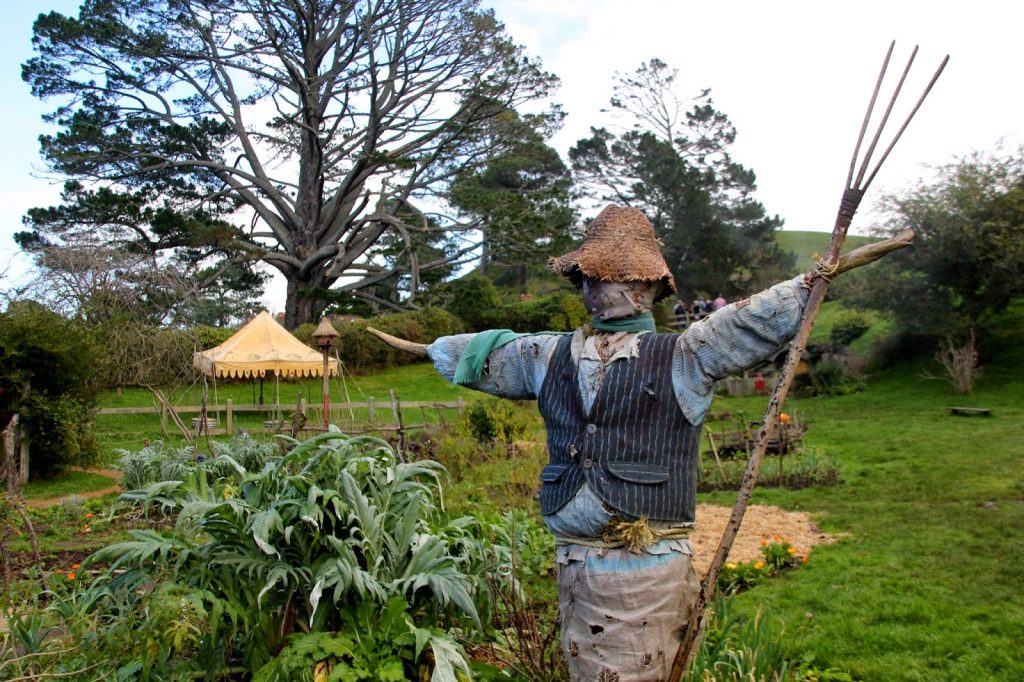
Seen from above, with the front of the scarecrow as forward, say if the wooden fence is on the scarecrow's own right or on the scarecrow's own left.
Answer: on the scarecrow's own right

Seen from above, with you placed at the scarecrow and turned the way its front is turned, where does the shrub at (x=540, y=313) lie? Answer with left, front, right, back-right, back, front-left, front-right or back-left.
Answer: back-right

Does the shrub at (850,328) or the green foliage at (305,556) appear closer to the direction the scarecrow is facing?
the green foliage

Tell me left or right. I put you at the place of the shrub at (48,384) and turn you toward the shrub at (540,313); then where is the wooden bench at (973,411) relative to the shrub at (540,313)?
right

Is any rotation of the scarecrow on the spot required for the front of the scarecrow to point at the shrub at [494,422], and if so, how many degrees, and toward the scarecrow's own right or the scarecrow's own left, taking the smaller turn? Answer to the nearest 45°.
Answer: approximately 135° to the scarecrow's own right

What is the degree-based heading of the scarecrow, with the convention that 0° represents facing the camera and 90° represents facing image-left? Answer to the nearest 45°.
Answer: approximately 45°

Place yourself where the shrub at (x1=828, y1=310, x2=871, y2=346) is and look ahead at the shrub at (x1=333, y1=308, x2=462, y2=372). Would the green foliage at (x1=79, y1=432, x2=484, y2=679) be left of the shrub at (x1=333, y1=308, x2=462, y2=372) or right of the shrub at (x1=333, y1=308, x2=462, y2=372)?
left

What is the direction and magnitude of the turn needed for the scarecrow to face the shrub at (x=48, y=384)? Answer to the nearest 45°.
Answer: approximately 90° to its right

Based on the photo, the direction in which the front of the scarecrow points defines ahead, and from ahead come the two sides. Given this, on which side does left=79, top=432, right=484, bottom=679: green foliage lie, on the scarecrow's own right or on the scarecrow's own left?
on the scarecrow's own right
